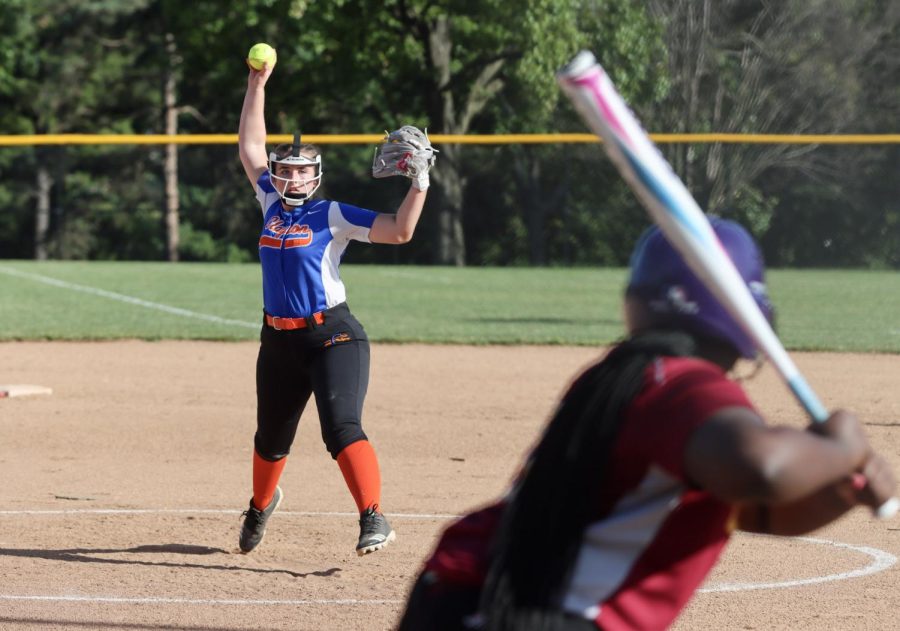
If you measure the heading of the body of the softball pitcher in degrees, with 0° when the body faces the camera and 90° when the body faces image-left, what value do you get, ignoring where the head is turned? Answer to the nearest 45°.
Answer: approximately 45°

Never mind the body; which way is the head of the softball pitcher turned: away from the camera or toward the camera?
toward the camera
